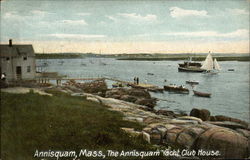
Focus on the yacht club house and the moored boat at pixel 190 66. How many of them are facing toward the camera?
1

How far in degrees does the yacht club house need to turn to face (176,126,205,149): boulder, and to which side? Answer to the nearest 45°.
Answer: approximately 45° to its left

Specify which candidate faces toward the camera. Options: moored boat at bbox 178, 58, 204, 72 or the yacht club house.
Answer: the yacht club house
